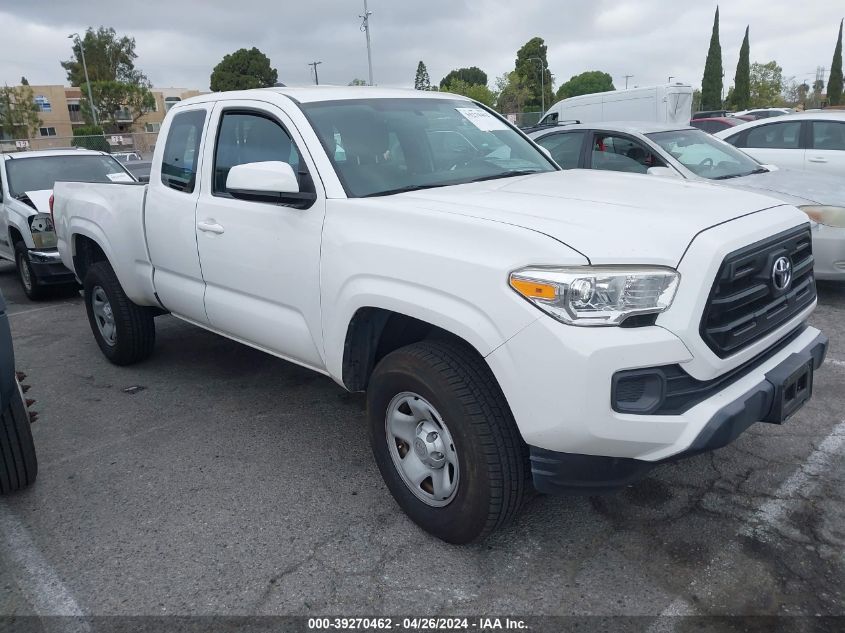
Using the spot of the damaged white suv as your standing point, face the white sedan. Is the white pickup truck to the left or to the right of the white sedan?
right

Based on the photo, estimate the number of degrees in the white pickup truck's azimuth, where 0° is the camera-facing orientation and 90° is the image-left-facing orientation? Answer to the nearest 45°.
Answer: approximately 315°

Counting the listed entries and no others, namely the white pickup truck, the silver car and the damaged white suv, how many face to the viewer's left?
0

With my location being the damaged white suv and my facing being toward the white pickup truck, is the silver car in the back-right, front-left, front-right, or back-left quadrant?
front-left

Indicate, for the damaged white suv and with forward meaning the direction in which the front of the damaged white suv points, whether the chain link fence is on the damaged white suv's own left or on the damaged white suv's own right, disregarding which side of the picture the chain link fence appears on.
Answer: on the damaged white suv's own left

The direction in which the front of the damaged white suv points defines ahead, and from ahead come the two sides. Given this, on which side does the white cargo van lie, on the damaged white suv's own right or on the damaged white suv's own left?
on the damaged white suv's own left

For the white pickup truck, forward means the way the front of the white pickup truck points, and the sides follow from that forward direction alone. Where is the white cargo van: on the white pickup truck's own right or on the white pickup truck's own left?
on the white pickup truck's own left

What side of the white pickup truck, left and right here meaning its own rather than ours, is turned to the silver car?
left

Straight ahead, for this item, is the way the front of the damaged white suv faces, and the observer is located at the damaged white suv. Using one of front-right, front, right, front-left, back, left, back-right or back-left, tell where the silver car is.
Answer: front

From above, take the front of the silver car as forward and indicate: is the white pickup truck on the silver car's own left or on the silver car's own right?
on the silver car's own right

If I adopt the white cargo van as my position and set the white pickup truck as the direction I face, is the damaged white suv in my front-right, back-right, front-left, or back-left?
front-right
